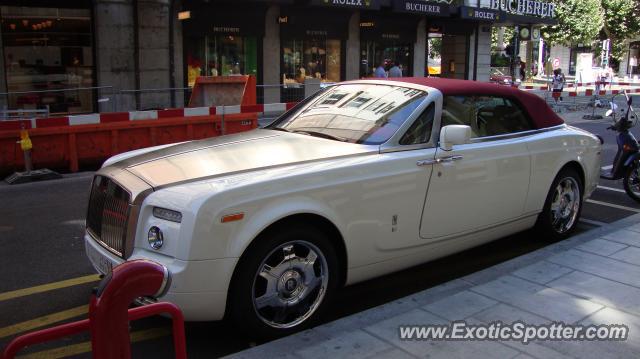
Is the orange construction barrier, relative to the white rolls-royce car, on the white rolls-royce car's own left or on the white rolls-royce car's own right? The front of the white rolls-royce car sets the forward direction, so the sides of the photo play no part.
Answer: on the white rolls-royce car's own right

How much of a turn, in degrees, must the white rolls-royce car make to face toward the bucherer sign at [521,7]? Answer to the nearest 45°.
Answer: approximately 135° to its right

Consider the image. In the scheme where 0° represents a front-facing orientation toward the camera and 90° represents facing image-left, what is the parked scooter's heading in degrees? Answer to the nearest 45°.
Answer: approximately 315°

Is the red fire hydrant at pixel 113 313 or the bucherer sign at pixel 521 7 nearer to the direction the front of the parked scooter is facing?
the red fire hydrant

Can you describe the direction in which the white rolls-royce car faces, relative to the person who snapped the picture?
facing the viewer and to the left of the viewer

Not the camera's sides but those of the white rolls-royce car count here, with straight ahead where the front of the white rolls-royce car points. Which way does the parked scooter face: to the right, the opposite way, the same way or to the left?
to the left

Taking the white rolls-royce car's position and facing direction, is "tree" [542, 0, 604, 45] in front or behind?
behind

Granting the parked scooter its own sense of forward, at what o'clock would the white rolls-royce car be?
The white rolls-royce car is roughly at 2 o'clock from the parked scooter.

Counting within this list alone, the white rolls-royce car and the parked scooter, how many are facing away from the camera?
0

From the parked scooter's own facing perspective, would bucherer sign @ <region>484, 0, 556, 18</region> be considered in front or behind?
behind
